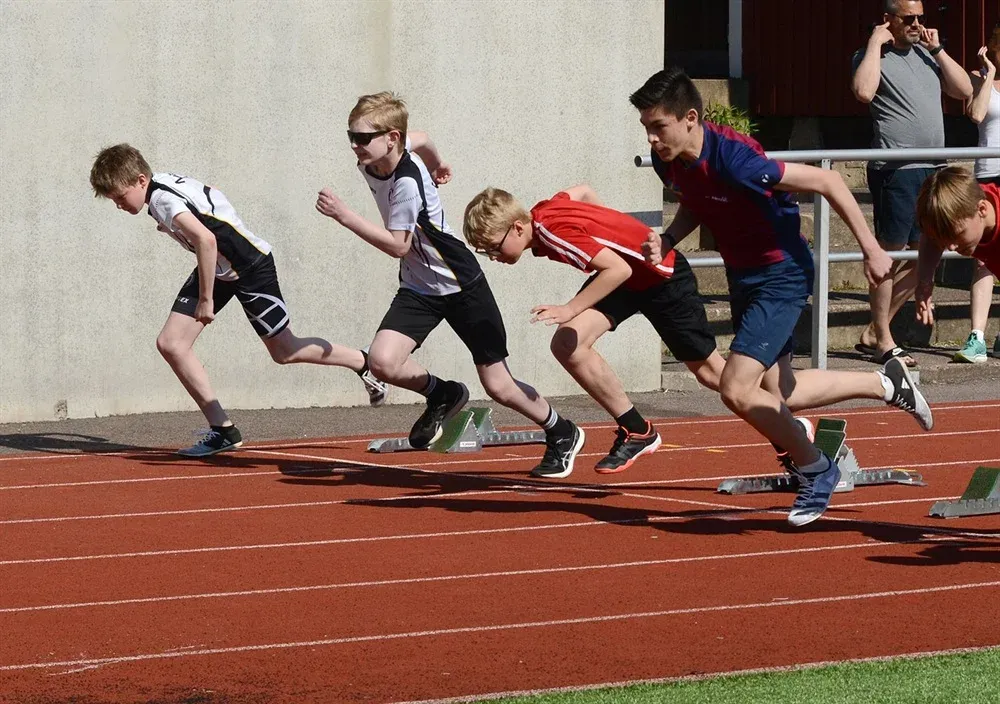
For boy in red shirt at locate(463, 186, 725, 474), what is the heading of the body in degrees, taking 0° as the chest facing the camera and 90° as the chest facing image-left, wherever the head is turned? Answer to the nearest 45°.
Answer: approximately 90°

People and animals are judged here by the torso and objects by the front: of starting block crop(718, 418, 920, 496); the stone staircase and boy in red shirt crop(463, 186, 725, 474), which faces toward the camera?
the stone staircase

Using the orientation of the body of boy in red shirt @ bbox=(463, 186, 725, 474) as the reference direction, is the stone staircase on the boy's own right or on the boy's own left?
on the boy's own right

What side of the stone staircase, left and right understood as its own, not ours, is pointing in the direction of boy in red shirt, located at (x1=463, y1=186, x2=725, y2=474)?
front

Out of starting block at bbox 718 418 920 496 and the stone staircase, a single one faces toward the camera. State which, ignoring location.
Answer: the stone staircase

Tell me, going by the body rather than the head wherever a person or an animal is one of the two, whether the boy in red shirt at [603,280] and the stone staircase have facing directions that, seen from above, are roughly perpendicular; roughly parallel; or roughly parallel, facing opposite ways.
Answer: roughly perpendicular

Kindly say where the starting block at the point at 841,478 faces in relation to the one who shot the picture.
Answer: facing to the left of the viewer

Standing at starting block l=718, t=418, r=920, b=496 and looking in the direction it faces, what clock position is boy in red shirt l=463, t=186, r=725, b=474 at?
The boy in red shirt is roughly at 12 o'clock from the starting block.

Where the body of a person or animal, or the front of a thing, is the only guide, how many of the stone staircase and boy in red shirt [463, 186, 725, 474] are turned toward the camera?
1

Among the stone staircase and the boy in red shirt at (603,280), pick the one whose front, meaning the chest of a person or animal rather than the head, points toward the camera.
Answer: the stone staircase

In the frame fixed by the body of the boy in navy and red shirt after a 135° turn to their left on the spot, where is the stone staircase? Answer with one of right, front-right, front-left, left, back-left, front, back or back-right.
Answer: left

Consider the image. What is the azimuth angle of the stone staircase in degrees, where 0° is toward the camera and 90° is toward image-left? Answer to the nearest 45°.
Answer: approximately 0°

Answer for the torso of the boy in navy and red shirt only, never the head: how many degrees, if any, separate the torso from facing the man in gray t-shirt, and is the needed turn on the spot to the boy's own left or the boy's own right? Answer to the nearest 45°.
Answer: approximately 135° to the boy's own right

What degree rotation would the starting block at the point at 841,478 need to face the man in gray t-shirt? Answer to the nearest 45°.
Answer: approximately 90° to its right

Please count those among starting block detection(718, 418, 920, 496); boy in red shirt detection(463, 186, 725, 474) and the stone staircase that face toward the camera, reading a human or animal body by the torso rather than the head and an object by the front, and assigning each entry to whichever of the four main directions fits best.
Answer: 1
